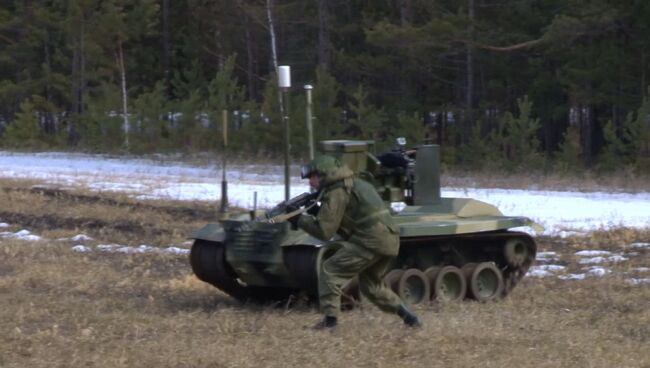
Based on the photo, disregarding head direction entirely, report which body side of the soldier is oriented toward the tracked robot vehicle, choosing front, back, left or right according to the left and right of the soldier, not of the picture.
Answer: right

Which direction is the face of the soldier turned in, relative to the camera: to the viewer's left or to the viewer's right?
to the viewer's left

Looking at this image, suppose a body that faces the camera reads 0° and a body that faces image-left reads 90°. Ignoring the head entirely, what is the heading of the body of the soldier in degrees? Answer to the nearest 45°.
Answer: approximately 90°

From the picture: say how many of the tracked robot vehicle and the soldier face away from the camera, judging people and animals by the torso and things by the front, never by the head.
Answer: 0
